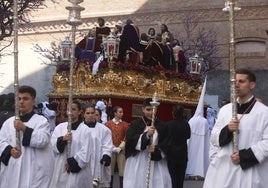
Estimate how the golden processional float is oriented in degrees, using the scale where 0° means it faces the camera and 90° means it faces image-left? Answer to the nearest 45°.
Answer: approximately 45°
